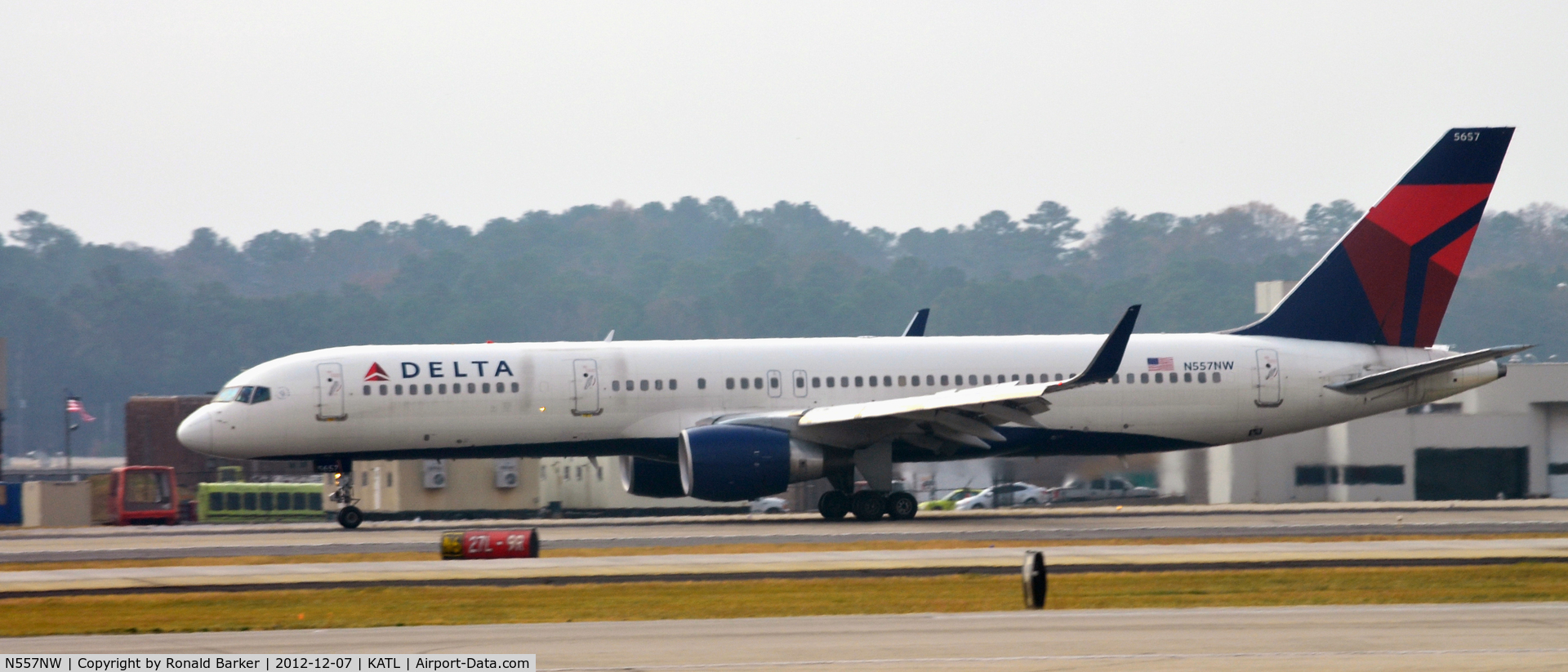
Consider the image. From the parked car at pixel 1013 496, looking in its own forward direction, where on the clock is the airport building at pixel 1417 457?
The airport building is roughly at 6 o'clock from the parked car.

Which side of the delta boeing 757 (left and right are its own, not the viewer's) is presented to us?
left

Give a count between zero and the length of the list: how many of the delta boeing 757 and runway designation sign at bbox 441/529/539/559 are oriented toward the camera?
1

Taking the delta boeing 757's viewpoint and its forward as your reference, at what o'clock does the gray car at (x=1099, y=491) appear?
The gray car is roughly at 4 o'clock from the delta boeing 757.

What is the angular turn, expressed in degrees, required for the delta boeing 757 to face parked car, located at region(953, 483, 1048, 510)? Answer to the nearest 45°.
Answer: approximately 90° to its right

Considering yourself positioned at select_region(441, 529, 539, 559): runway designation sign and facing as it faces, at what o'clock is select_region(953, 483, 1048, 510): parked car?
The parked car is roughly at 7 o'clock from the runway designation sign.

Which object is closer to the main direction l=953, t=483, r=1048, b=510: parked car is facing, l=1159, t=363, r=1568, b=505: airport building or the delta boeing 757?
the delta boeing 757

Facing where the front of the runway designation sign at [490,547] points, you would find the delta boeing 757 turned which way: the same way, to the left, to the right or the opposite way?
to the right

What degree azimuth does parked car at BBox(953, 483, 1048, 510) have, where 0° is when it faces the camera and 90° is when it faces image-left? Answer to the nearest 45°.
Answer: approximately 90°

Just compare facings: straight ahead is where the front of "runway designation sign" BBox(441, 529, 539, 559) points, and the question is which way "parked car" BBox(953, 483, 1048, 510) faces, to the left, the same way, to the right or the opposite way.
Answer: to the right

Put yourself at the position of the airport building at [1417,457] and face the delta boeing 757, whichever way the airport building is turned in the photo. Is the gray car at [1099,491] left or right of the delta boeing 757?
right

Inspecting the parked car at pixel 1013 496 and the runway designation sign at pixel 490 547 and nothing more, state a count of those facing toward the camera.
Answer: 1

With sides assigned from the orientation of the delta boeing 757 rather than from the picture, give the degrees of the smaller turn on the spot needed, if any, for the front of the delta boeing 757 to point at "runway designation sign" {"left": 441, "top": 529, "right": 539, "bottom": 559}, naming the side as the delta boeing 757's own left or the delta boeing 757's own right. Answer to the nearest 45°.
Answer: approximately 45° to the delta boeing 757's own left

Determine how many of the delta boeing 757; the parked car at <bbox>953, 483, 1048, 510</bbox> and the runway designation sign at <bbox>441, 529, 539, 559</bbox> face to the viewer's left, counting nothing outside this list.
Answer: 2
